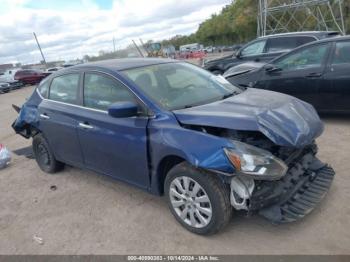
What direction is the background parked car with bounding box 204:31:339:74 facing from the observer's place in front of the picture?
facing to the left of the viewer

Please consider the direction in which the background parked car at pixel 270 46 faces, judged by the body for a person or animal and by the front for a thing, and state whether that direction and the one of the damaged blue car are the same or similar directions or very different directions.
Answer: very different directions

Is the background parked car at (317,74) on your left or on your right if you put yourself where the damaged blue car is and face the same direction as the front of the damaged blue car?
on your left

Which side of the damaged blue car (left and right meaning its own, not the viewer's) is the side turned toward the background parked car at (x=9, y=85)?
back

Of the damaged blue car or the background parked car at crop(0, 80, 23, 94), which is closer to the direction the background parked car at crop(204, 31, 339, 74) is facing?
the background parked car

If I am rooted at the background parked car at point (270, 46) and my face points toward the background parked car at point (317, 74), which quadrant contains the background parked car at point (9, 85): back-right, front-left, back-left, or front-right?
back-right

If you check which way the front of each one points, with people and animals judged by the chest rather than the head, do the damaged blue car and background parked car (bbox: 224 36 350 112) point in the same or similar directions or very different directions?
very different directions

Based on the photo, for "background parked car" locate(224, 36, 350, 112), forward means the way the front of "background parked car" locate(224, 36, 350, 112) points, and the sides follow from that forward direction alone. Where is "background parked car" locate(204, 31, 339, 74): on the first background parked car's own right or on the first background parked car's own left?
on the first background parked car's own right

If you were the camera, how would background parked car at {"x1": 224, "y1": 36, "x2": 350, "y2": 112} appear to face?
facing to the left of the viewer
